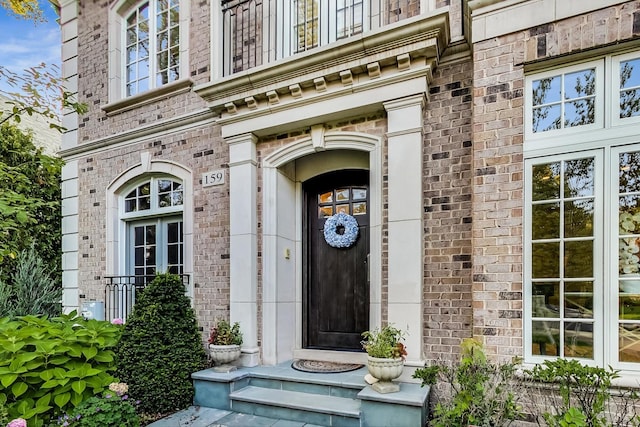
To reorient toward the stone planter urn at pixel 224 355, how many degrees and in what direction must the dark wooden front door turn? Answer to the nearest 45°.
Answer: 0° — it already faces it

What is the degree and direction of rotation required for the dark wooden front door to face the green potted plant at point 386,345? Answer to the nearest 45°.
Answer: approximately 45° to its left

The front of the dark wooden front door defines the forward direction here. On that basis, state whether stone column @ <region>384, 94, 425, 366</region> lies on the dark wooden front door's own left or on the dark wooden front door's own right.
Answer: on the dark wooden front door's own left

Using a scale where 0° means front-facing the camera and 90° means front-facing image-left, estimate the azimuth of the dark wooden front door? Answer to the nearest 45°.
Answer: approximately 45°

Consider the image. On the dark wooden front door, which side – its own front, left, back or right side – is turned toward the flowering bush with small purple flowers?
front

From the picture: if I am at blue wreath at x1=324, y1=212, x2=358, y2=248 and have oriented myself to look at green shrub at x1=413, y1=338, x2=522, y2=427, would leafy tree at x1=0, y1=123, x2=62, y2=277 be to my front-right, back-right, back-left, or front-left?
back-right

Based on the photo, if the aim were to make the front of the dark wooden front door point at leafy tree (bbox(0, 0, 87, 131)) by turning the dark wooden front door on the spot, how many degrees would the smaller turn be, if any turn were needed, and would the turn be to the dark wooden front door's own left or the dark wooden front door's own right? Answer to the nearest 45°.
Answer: approximately 45° to the dark wooden front door's own right

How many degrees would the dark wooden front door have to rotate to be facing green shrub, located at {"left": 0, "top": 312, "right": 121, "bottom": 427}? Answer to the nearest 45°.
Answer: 0° — it already faces it

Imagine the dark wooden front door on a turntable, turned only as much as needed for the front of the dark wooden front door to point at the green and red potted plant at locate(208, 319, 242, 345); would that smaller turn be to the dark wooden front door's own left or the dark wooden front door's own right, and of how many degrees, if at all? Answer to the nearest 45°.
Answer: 0° — it already faces it
